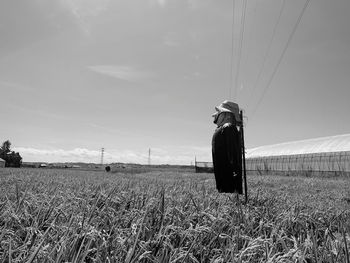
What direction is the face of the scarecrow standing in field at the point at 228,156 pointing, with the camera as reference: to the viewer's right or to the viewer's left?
to the viewer's left

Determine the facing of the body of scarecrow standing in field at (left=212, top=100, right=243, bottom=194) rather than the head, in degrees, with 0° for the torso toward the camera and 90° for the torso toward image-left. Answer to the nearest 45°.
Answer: approximately 90°

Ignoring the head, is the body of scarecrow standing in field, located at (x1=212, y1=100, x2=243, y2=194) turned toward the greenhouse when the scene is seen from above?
no
